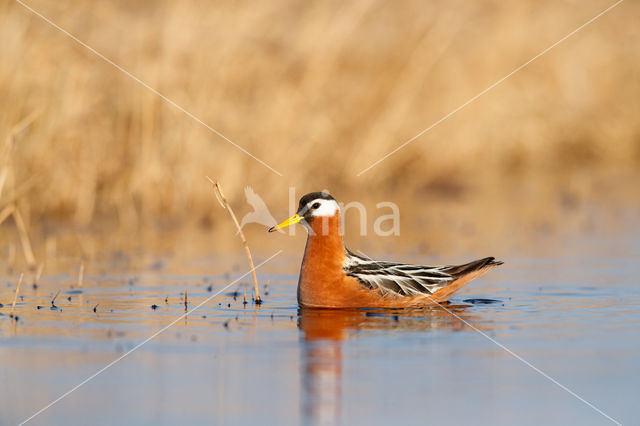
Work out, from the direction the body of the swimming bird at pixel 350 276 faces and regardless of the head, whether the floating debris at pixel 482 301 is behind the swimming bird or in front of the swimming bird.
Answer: behind

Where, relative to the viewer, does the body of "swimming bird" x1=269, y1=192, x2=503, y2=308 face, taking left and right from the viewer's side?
facing to the left of the viewer
